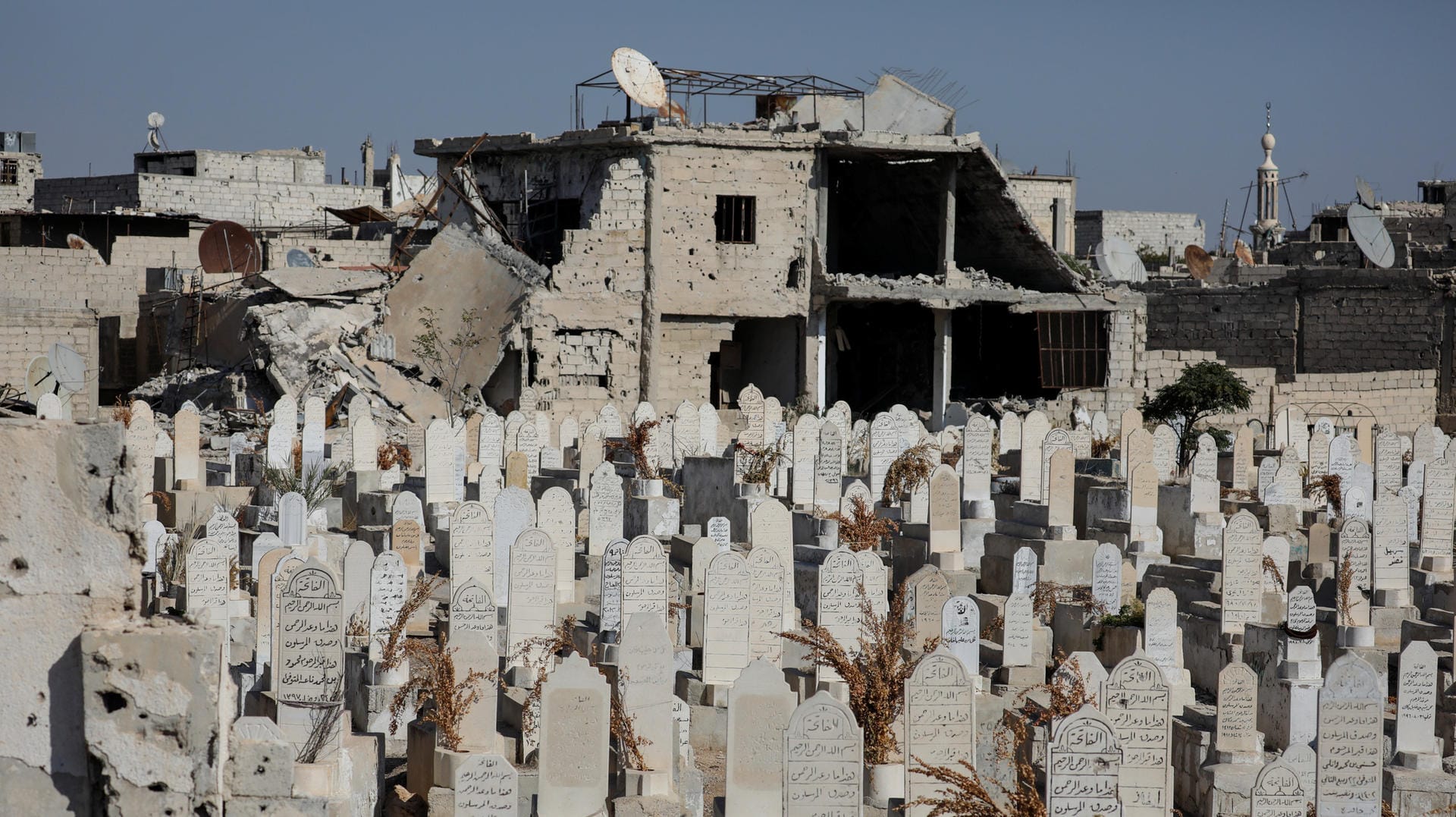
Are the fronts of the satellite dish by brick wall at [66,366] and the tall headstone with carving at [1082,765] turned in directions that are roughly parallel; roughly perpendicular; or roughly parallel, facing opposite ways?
roughly perpendicular

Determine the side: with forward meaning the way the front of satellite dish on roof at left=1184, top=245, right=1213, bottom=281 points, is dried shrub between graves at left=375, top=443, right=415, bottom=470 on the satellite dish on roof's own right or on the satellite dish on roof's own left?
on the satellite dish on roof's own right

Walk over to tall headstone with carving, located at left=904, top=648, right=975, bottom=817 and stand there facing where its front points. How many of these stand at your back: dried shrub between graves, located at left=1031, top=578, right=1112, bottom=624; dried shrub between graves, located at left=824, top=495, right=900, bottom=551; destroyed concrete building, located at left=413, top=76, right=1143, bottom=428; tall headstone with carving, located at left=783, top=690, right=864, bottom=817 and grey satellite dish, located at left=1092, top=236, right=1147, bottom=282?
4

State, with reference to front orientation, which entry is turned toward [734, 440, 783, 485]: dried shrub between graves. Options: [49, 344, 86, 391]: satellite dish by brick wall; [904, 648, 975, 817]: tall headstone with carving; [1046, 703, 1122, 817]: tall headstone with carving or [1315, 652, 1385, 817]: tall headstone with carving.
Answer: the satellite dish by brick wall

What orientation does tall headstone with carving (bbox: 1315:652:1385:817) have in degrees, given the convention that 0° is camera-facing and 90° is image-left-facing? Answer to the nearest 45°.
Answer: approximately 0°

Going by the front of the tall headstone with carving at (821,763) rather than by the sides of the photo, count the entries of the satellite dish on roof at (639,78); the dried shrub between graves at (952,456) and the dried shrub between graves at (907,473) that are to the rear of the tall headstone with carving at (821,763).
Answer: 3

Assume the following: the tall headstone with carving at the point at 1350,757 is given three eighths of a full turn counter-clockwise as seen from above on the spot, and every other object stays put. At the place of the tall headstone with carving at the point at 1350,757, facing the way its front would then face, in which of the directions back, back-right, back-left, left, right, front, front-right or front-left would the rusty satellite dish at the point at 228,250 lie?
left

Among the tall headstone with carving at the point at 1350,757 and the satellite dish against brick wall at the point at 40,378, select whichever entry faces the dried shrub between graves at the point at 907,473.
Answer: the satellite dish against brick wall

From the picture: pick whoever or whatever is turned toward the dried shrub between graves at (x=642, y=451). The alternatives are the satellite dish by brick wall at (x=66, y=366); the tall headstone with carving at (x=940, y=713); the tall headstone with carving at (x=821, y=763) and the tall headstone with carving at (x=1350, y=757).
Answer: the satellite dish by brick wall
